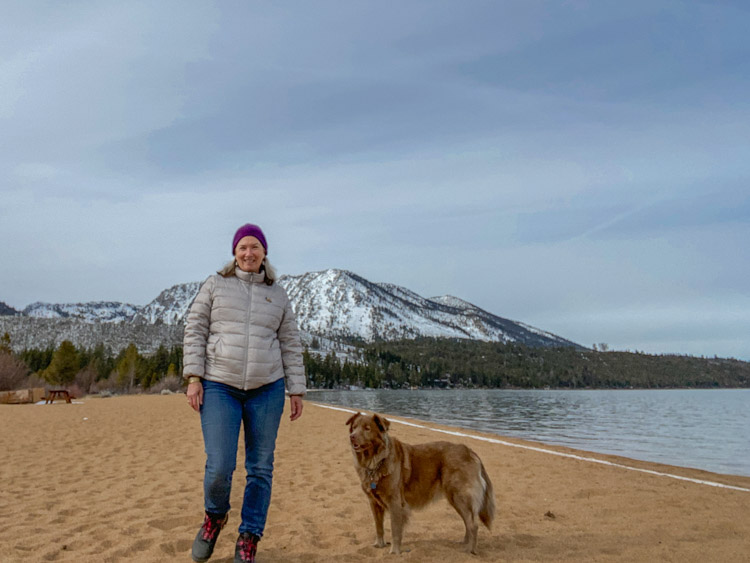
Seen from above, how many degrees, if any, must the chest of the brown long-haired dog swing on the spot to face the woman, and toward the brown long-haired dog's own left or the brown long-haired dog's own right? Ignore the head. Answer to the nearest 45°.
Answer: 0° — it already faces them

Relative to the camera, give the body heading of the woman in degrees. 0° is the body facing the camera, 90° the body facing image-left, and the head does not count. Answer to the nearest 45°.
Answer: approximately 0°

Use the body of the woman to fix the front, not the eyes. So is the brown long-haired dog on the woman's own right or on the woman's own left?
on the woman's own left

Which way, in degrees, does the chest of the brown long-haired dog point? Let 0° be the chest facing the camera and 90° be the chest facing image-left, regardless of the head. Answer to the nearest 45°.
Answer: approximately 45°
